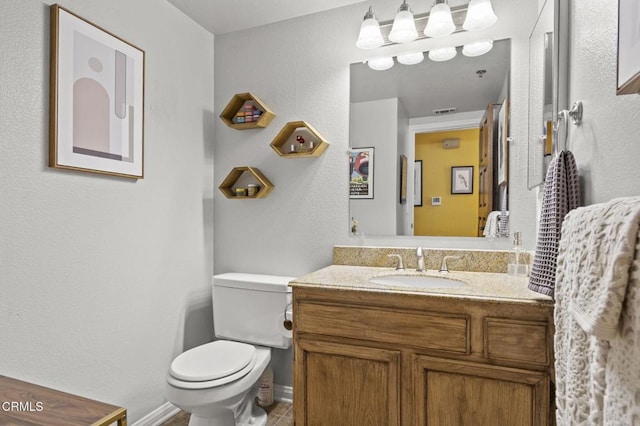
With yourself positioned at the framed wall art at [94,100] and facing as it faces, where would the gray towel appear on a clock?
The gray towel is roughly at 12 o'clock from the framed wall art.

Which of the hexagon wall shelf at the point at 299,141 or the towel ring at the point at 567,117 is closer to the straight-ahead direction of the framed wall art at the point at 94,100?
the towel ring

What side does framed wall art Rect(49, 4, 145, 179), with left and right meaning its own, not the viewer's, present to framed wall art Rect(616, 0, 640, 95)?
front

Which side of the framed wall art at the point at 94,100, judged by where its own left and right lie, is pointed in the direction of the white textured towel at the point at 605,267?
front

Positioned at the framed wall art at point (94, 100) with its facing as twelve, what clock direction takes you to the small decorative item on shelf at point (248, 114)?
The small decorative item on shelf is roughly at 10 o'clock from the framed wall art.

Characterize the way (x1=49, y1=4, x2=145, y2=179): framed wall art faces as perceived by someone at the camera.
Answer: facing the viewer and to the right of the viewer

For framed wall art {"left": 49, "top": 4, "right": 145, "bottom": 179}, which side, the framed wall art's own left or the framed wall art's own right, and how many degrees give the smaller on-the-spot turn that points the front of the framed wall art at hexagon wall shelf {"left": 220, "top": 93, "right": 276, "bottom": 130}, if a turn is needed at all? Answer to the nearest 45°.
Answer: approximately 45° to the framed wall art's own left

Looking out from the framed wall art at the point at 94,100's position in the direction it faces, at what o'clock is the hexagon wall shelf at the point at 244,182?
The hexagon wall shelf is roughly at 10 o'clock from the framed wall art.

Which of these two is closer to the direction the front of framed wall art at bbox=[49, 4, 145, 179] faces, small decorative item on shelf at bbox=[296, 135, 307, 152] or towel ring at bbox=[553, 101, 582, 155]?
the towel ring

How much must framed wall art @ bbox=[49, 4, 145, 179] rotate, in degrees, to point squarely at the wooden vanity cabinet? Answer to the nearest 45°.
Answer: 0° — it already faces it

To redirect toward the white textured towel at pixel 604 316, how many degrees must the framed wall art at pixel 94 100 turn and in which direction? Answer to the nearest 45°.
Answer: approximately 45° to its right

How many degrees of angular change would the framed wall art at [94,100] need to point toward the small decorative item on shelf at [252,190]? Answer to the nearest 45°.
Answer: approximately 45° to its left

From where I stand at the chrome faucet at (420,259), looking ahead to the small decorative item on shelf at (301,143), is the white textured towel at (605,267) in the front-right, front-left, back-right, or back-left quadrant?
back-left
